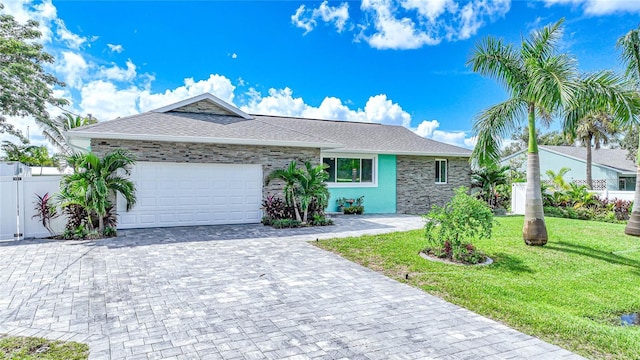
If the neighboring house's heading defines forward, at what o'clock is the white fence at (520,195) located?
The white fence is roughly at 2 o'clock from the neighboring house.

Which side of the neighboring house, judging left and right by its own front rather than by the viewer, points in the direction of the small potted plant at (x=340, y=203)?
right

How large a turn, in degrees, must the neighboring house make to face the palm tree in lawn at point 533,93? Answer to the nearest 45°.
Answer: approximately 45° to its right

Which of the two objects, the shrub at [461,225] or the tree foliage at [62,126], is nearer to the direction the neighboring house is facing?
the shrub

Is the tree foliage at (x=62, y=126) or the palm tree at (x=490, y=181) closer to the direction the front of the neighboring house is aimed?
the palm tree

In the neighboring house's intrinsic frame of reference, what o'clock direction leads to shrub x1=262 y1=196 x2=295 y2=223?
The shrub is roughly at 2 o'clock from the neighboring house.

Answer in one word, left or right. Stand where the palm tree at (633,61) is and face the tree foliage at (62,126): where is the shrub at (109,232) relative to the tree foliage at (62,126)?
left

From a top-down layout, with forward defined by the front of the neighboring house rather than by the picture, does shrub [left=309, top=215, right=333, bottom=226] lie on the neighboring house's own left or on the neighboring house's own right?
on the neighboring house's own right

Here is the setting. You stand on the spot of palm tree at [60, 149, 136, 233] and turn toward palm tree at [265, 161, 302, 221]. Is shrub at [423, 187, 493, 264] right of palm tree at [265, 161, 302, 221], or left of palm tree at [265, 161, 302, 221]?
right

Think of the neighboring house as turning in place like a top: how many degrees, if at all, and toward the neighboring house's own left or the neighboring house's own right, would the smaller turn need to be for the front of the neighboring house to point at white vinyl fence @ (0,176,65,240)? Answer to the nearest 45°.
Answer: approximately 90° to the neighboring house's own right

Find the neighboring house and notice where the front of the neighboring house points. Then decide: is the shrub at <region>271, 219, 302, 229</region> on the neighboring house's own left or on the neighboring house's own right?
on the neighboring house's own right

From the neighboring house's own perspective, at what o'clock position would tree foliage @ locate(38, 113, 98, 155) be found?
The tree foliage is roughly at 3 o'clock from the neighboring house.

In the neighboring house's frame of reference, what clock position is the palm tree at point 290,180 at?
The palm tree is roughly at 2 o'clock from the neighboring house.

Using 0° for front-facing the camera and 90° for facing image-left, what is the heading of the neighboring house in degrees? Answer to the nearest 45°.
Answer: approximately 315°
